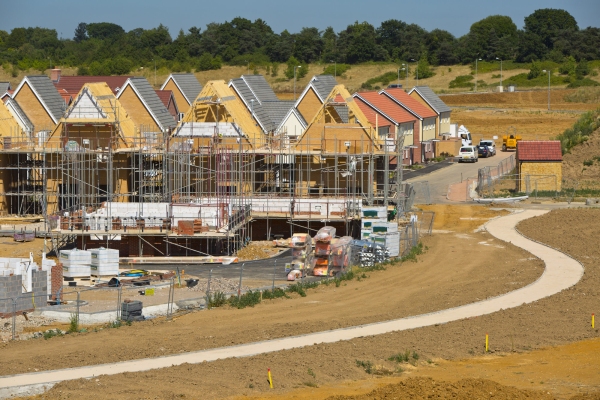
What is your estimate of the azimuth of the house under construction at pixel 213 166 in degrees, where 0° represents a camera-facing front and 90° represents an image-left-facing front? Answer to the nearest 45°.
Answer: approximately 0°

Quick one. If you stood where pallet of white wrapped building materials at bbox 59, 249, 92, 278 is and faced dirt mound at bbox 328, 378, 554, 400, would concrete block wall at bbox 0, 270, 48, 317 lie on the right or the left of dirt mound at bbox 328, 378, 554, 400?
right

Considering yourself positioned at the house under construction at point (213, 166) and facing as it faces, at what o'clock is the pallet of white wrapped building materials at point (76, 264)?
The pallet of white wrapped building materials is roughly at 1 o'clock from the house under construction.

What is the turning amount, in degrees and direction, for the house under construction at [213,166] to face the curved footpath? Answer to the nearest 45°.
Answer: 0° — it already faces it

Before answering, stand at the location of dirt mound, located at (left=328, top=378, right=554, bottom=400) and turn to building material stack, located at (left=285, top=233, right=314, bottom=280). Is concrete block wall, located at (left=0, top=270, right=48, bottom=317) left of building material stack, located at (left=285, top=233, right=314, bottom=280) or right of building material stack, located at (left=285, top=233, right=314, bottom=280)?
left

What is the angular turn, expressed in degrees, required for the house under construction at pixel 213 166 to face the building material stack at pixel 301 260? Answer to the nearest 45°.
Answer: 0° — it already faces it

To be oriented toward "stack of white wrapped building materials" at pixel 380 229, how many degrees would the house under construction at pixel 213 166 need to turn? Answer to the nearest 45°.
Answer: approximately 45° to its left

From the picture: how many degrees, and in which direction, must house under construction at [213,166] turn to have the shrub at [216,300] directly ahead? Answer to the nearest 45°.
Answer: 0° — it already faces it
